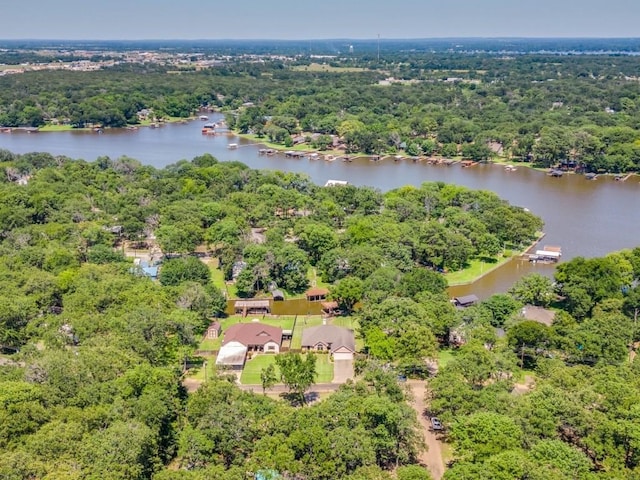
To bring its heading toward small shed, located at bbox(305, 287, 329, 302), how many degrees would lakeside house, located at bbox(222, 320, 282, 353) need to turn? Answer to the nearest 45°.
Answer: approximately 135° to its left

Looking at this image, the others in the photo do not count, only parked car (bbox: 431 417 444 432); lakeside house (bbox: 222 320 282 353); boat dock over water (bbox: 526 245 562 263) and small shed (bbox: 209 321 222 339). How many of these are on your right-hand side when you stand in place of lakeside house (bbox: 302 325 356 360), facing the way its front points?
2

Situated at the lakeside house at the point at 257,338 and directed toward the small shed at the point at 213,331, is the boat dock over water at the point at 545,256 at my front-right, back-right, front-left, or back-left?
back-right

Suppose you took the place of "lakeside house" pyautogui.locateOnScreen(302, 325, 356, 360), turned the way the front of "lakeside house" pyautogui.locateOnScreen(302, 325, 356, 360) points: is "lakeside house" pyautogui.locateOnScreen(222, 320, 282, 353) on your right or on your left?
on your right

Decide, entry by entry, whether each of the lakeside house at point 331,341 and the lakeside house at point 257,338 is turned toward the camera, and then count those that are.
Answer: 2

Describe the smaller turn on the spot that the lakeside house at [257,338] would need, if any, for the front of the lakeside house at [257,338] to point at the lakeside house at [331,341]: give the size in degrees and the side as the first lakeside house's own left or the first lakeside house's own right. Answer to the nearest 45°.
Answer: approximately 90° to the first lakeside house's own left

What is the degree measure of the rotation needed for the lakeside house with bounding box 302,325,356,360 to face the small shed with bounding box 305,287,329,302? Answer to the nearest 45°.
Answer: approximately 180°

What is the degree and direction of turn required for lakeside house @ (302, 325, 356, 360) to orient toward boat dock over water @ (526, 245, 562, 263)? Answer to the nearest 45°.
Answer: approximately 135° to its left

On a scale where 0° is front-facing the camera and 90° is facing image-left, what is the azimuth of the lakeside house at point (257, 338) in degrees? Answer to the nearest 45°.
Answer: approximately 0°

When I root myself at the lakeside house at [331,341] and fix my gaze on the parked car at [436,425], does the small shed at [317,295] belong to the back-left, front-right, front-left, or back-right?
back-left

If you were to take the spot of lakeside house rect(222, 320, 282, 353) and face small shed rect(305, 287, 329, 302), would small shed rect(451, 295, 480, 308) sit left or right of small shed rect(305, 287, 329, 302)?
right

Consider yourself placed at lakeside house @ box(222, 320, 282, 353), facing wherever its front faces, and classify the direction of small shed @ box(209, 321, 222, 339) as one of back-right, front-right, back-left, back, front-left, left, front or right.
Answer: back-right

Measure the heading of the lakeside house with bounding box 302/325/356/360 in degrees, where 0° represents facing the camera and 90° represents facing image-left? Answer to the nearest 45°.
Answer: approximately 0°

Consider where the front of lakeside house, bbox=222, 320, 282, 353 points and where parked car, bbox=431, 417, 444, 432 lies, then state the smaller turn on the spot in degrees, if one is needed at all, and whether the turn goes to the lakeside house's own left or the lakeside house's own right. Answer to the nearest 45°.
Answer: approximately 45° to the lakeside house's own left
